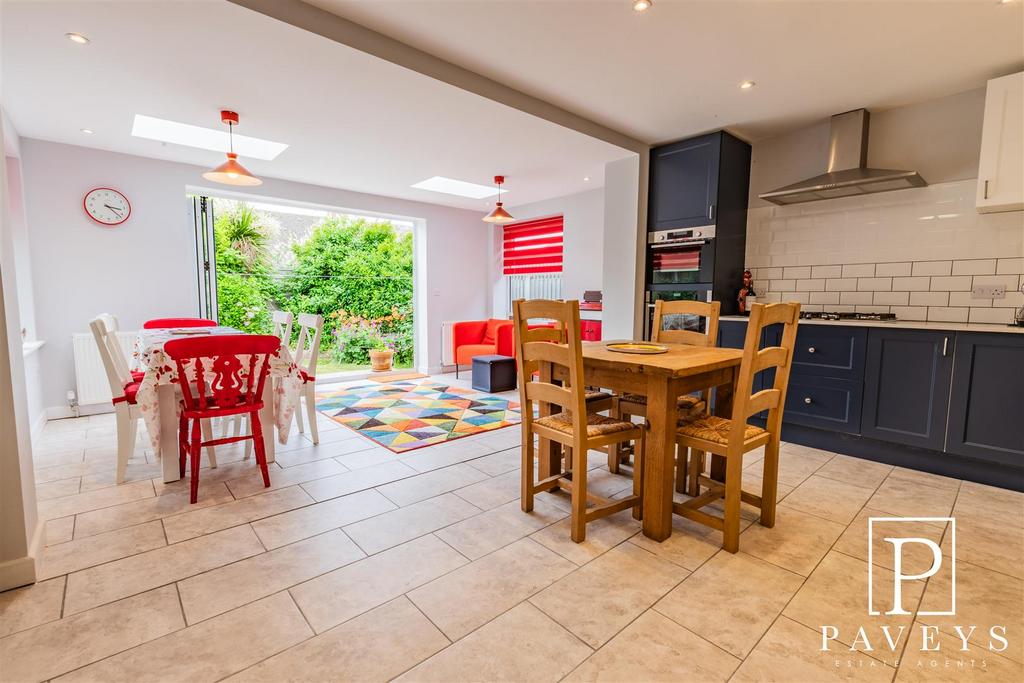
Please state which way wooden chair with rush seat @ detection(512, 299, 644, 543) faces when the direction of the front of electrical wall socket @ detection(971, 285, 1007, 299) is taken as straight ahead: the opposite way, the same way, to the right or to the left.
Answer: the opposite way

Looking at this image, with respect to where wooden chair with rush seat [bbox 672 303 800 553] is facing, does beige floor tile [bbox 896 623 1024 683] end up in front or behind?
behind

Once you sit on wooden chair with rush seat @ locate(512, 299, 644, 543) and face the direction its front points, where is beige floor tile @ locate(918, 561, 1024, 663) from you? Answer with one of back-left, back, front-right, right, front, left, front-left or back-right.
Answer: front-right

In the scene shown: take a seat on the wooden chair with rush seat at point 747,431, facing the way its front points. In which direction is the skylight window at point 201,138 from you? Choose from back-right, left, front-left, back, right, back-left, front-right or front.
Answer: front-left

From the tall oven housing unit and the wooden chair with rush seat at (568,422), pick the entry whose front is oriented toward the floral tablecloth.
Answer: the tall oven housing unit

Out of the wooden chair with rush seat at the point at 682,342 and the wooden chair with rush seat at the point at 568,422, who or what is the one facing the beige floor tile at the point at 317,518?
the wooden chair with rush seat at the point at 682,342

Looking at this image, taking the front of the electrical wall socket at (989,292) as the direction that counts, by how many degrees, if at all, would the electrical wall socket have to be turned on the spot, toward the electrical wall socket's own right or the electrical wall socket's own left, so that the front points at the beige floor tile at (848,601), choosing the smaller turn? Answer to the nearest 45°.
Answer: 0° — it already faces it

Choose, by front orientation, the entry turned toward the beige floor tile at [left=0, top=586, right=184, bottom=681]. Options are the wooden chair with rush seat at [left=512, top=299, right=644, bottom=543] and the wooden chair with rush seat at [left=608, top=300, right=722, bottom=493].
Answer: the wooden chair with rush seat at [left=608, top=300, right=722, bottom=493]

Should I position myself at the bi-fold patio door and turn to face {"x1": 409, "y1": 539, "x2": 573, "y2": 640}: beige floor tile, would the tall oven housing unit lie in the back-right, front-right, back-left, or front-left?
front-left

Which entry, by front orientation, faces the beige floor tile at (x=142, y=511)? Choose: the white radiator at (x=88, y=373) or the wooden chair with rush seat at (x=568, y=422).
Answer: the white radiator

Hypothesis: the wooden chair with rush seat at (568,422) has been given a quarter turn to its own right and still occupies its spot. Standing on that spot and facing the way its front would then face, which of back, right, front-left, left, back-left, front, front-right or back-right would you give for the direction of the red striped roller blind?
back-left

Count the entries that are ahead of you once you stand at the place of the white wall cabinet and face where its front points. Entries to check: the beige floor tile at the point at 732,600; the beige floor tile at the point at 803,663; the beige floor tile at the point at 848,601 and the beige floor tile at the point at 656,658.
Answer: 4
